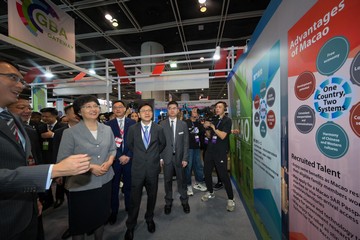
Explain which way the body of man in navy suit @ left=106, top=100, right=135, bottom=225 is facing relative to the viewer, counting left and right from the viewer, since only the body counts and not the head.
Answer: facing the viewer

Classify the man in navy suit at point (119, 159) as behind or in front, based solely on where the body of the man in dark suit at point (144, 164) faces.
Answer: behind

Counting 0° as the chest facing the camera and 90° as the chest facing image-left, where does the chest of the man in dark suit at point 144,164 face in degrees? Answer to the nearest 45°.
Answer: approximately 0°

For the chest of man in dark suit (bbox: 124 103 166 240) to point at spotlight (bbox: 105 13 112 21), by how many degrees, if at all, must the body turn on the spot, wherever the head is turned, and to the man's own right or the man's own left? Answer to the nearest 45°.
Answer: approximately 180°

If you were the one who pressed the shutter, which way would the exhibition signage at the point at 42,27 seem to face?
facing the viewer and to the right of the viewer

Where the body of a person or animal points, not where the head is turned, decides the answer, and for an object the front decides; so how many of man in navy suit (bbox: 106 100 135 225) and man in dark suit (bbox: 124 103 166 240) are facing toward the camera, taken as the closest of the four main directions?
2

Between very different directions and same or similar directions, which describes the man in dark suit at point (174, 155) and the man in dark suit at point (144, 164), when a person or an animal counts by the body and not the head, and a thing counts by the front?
same or similar directions

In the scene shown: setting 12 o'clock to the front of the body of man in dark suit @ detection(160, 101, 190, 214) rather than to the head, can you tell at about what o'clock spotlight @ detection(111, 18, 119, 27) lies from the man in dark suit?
The spotlight is roughly at 5 o'clock from the man in dark suit.

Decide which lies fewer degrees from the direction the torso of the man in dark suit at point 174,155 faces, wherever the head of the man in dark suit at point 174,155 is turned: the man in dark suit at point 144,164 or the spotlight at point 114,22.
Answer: the man in dark suit

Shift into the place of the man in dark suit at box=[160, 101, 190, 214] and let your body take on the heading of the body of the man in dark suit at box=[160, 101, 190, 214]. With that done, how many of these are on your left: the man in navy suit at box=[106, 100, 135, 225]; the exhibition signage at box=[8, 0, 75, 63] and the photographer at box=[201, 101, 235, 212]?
1
